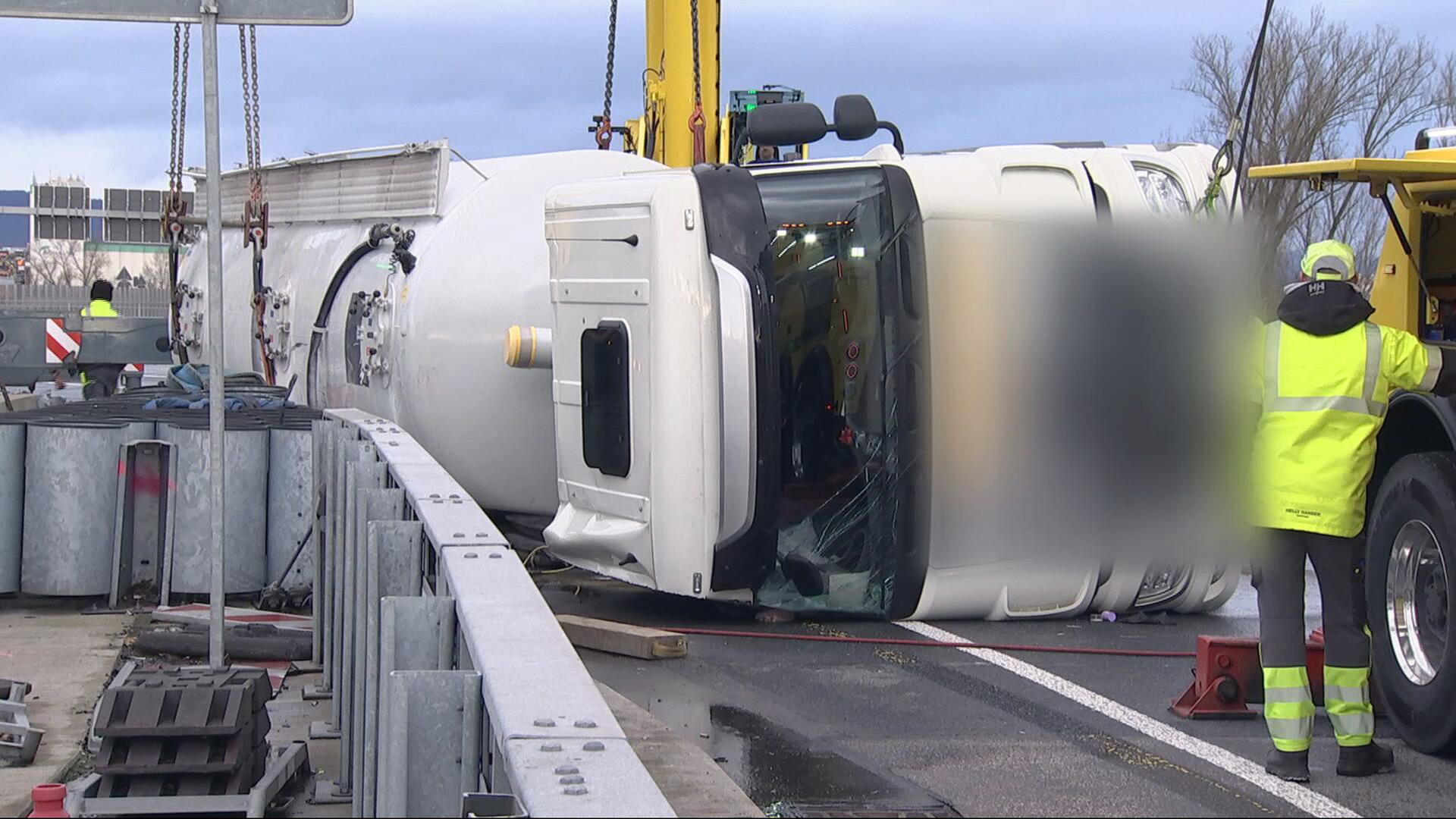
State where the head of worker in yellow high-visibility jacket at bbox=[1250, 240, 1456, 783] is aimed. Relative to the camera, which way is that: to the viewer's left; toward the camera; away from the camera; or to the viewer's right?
away from the camera

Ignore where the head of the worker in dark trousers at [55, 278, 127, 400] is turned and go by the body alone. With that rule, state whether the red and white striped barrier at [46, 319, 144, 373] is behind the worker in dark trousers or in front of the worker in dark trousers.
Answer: behind

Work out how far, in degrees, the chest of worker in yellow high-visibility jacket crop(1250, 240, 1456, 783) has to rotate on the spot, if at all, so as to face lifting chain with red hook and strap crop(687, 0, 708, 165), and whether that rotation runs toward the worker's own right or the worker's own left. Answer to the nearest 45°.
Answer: approximately 45° to the worker's own left

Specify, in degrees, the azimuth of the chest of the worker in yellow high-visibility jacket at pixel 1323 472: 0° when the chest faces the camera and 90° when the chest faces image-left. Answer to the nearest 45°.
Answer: approximately 180°
